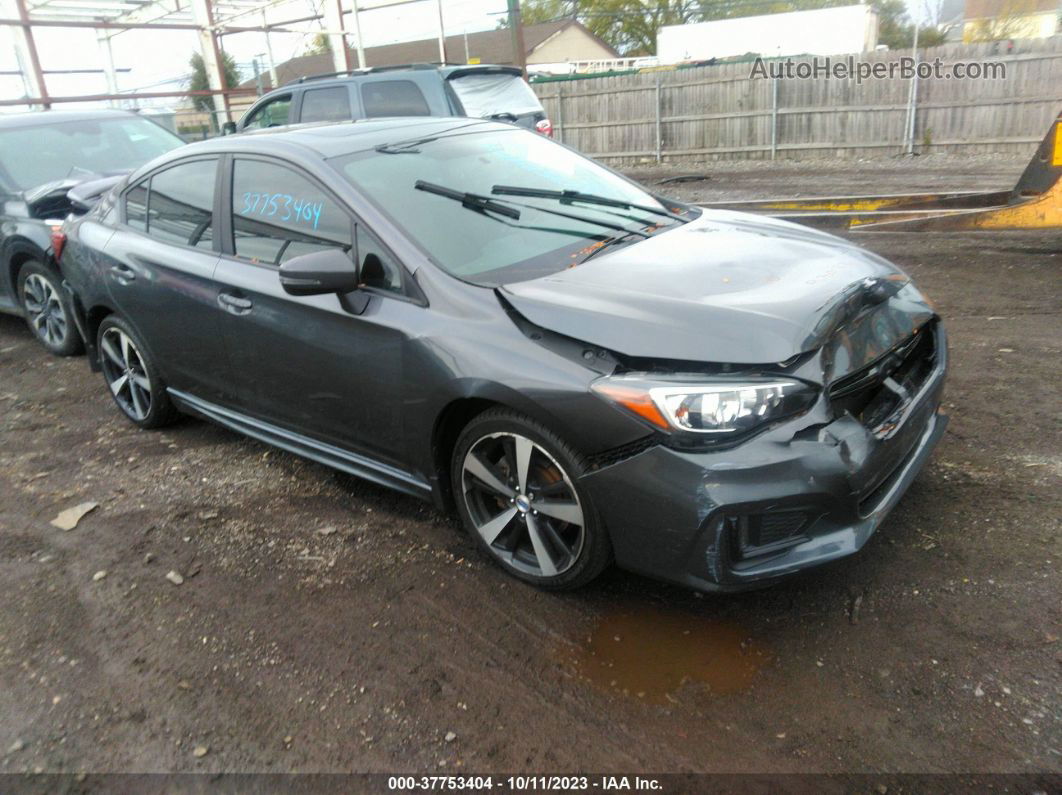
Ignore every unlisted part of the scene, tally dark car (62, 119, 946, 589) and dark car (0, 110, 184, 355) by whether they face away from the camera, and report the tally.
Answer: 0

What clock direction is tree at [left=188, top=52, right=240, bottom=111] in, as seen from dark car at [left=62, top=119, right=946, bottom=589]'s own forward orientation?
The tree is roughly at 7 o'clock from the dark car.

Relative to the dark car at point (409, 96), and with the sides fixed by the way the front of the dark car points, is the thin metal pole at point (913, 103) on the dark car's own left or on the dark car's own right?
on the dark car's own right

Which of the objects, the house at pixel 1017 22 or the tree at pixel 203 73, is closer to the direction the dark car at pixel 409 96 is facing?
the tree

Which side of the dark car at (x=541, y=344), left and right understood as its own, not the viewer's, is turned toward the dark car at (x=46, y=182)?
back

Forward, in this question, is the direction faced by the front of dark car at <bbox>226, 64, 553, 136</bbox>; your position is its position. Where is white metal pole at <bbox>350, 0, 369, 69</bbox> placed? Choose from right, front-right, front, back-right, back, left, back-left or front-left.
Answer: front-right

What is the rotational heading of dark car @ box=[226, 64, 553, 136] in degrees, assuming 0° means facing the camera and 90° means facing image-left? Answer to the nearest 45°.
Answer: approximately 135°

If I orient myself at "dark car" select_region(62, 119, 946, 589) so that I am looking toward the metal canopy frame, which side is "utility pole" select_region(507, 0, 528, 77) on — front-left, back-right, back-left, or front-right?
front-right

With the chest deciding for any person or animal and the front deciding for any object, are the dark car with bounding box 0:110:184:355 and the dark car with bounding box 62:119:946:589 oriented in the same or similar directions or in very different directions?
same or similar directions

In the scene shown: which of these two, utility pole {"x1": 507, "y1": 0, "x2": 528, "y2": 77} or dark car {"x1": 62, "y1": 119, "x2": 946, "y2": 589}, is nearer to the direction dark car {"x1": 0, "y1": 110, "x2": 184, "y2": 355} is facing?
the dark car

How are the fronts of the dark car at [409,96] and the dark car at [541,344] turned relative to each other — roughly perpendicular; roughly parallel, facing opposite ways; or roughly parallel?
roughly parallel, facing opposite ways

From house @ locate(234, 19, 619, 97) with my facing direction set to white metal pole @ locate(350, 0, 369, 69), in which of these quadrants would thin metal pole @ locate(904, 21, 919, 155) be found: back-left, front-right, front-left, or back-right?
front-left

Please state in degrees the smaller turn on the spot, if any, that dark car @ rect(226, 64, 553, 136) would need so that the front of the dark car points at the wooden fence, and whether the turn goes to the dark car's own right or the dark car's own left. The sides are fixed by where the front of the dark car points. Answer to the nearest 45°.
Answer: approximately 90° to the dark car's own right
